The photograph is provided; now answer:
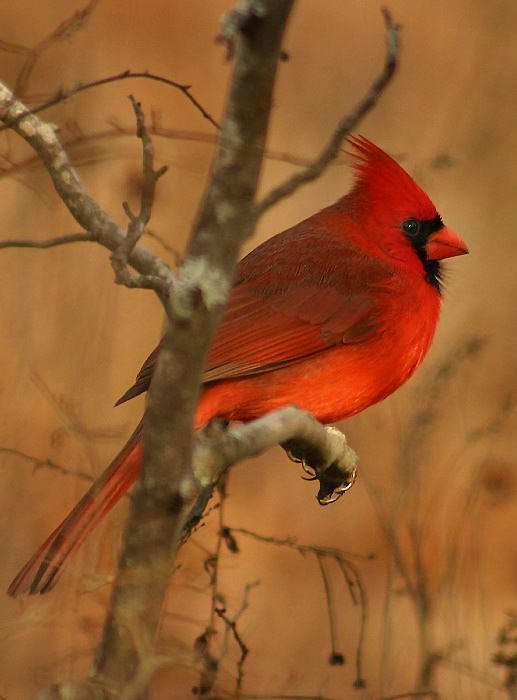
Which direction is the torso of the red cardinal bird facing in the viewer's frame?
to the viewer's right

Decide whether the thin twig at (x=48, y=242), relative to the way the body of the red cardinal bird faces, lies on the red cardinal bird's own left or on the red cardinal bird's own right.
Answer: on the red cardinal bird's own right

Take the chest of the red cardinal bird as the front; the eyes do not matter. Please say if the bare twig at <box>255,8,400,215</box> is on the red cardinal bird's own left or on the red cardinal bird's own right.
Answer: on the red cardinal bird's own right

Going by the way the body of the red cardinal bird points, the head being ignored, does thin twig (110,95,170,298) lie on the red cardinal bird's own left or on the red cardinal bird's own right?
on the red cardinal bird's own right

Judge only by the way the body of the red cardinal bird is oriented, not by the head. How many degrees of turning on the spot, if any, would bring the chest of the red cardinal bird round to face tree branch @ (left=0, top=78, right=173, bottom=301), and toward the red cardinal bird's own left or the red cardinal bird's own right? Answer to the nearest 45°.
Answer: approximately 135° to the red cardinal bird's own right

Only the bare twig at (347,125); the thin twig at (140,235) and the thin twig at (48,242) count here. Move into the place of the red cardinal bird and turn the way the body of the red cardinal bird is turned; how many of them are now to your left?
0
